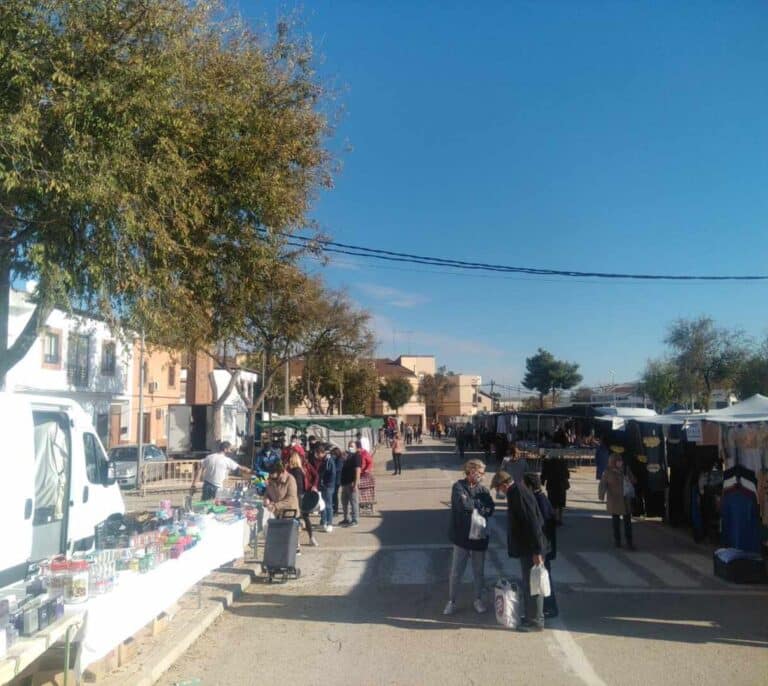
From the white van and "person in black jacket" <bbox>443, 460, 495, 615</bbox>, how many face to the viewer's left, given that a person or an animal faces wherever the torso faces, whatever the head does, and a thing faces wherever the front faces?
0

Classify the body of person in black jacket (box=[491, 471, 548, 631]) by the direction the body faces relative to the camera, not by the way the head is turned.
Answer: to the viewer's left

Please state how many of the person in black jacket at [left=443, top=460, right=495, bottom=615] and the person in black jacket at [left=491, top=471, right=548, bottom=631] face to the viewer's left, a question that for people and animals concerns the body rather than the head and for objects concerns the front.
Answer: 1

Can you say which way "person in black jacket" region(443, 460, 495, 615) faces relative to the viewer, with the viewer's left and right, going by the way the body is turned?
facing the viewer and to the right of the viewer

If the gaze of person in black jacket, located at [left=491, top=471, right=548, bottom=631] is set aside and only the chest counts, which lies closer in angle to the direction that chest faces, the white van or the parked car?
the white van

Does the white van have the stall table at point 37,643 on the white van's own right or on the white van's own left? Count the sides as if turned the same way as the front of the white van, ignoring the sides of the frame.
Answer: on the white van's own right

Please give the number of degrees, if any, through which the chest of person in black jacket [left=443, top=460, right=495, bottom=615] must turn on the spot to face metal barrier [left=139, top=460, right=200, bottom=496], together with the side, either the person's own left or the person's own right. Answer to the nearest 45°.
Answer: approximately 180°
